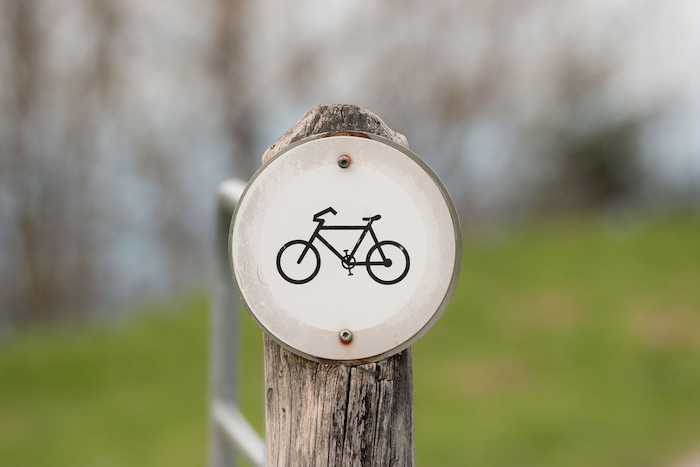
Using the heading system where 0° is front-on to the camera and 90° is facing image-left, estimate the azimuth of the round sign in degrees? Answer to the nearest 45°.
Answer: approximately 0°

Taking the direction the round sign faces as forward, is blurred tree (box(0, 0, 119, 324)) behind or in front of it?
behind

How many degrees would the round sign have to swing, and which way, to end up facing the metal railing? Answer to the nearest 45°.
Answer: approximately 180°
